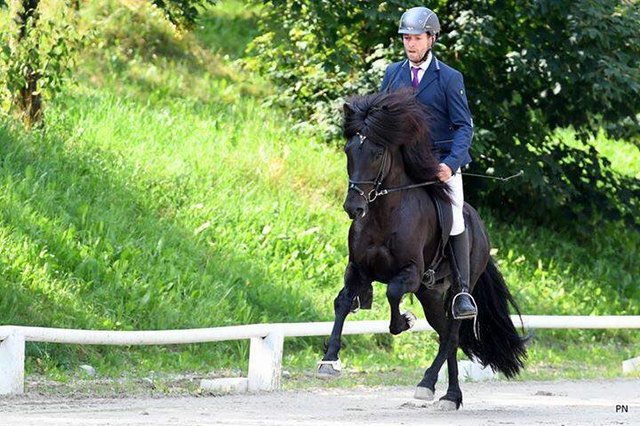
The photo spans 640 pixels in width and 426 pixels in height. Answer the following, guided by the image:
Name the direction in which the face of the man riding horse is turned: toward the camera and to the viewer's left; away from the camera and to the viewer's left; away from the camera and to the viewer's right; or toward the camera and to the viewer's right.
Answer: toward the camera and to the viewer's left

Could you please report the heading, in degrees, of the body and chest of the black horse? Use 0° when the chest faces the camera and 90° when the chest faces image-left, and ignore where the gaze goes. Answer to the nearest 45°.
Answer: approximately 45°

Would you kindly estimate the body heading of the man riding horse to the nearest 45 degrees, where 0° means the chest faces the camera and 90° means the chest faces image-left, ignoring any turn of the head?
approximately 45°
